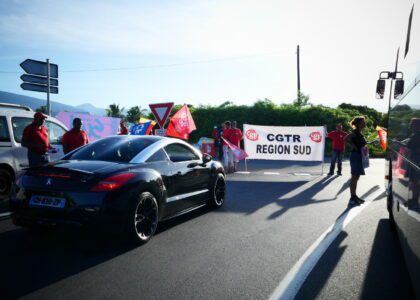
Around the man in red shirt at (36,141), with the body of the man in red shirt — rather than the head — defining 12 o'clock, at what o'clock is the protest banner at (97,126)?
The protest banner is roughly at 8 o'clock from the man in red shirt.

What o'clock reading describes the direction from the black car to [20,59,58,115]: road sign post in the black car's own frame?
The road sign post is roughly at 10 o'clock from the black car.

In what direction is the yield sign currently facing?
toward the camera

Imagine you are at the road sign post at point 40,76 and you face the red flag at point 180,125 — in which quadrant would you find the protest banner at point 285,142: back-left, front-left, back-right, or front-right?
front-right

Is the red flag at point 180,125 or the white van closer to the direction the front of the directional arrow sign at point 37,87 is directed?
the white van

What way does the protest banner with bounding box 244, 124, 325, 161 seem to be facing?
toward the camera

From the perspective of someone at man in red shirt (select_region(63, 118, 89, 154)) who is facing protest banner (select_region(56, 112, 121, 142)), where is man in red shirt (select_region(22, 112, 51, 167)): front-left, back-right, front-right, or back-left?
back-left

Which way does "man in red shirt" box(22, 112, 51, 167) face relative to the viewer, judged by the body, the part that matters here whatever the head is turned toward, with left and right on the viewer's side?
facing the viewer and to the right of the viewer

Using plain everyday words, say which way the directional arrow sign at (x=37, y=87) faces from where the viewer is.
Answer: facing the viewer
